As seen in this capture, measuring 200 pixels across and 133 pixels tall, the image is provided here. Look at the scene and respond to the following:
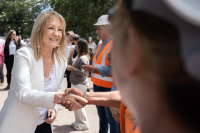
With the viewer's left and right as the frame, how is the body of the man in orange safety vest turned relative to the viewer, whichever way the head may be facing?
facing to the left of the viewer

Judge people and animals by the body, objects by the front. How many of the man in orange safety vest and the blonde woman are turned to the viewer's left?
1

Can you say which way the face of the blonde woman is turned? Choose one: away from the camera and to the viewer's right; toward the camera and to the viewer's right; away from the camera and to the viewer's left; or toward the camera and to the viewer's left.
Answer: toward the camera and to the viewer's right

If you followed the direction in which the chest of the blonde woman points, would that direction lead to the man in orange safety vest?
no

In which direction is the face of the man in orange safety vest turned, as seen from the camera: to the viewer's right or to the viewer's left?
to the viewer's left
